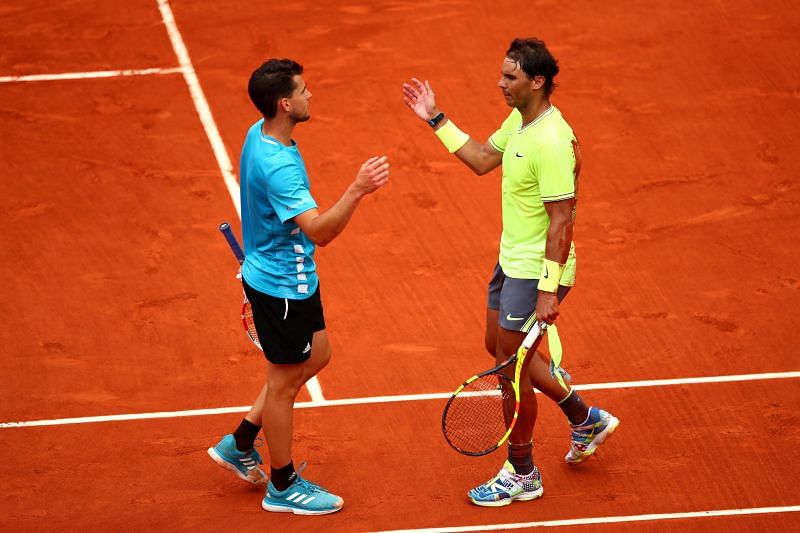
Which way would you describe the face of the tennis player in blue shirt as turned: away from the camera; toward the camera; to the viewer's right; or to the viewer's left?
to the viewer's right

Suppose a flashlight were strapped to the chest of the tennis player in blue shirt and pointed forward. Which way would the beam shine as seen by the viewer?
to the viewer's right
